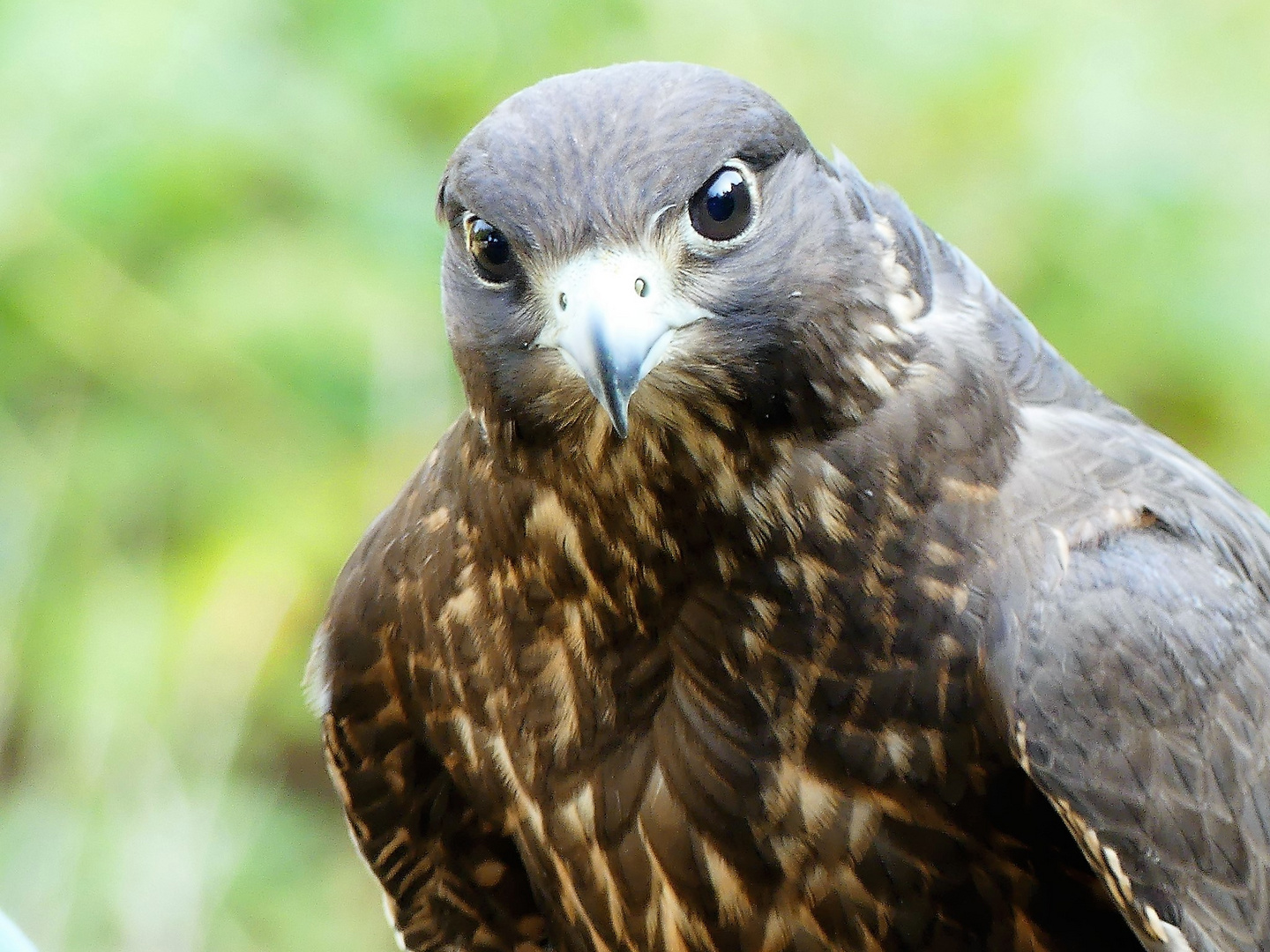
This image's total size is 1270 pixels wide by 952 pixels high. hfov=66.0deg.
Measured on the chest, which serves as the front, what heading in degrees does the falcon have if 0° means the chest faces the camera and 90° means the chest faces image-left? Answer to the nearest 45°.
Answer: approximately 45°
